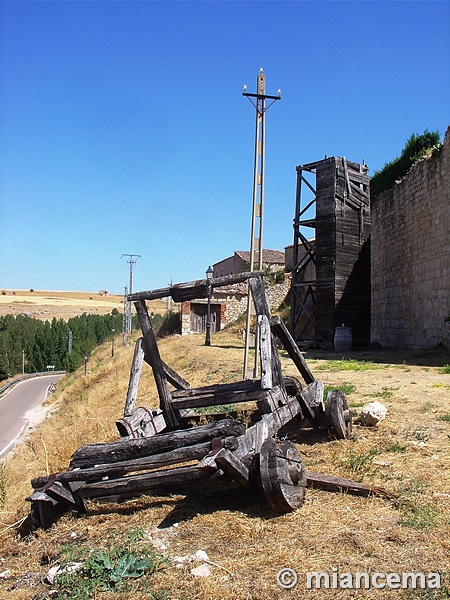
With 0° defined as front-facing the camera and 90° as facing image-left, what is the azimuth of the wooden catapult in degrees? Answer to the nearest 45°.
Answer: approximately 225°

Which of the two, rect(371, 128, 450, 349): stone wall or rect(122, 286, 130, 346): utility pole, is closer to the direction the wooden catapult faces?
the stone wall

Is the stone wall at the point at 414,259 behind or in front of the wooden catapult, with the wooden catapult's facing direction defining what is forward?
in front

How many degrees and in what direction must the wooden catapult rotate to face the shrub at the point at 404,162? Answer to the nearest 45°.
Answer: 0° — it already faces it

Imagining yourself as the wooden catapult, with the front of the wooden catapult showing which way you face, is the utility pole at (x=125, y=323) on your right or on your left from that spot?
on your left

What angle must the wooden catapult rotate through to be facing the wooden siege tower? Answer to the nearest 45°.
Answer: approximately 45° to its left

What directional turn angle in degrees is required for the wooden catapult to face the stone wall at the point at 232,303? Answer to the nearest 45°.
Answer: approximately 45° to its left

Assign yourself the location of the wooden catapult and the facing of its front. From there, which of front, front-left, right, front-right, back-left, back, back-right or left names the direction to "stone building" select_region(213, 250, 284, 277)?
front-left
